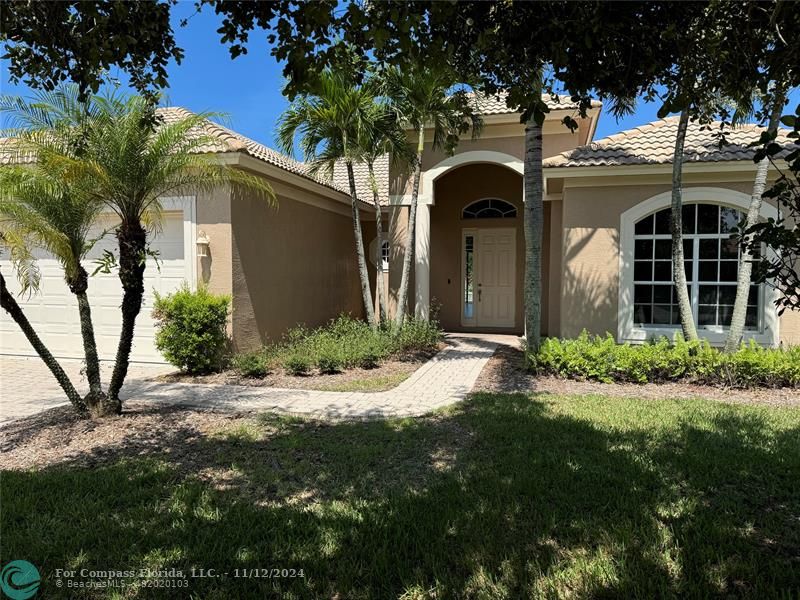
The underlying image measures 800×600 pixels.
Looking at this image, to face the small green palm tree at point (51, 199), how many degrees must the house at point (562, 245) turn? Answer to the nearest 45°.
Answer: approximately 45° to its right

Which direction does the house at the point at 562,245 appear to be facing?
toward the camera

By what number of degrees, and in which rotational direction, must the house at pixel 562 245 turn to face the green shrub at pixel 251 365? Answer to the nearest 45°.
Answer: approximately 90° to its right

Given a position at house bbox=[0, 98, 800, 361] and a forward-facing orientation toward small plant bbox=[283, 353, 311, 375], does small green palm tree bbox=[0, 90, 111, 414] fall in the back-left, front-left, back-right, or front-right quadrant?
front-right

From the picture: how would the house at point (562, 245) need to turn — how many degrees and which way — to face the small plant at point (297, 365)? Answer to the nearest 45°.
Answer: approximately 90° to its right
